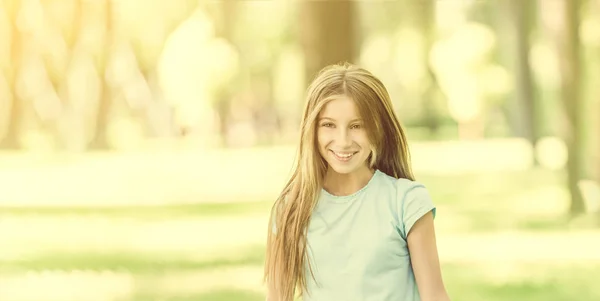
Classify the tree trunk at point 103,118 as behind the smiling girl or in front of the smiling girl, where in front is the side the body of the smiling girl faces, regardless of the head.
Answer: behind

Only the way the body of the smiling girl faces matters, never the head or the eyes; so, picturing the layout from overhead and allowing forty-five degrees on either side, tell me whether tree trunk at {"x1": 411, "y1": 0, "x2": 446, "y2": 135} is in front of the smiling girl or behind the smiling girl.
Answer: behind

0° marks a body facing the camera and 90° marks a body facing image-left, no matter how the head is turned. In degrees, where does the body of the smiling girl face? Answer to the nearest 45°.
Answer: approximately 0°

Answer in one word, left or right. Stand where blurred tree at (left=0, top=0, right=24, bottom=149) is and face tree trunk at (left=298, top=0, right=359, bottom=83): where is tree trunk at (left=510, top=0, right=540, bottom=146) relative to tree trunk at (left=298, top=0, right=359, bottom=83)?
left

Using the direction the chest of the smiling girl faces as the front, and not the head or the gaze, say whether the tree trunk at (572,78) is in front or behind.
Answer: behind

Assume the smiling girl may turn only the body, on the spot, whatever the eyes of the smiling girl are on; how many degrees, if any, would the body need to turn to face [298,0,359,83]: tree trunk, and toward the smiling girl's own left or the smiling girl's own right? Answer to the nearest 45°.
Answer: approximately 180°
